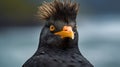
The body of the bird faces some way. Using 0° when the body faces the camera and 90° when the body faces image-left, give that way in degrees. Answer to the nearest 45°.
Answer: approximately 315°
